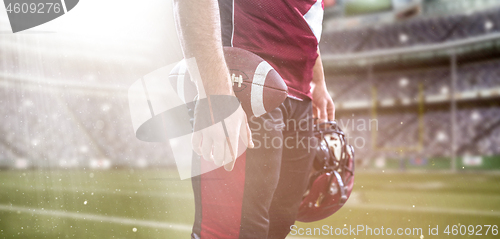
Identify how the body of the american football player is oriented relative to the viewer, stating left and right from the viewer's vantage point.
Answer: facing the viewer and to the right of the viewer
